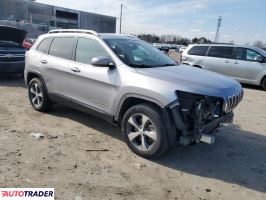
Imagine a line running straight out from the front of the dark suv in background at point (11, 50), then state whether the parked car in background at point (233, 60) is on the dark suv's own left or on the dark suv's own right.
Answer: on the dark suv's own left

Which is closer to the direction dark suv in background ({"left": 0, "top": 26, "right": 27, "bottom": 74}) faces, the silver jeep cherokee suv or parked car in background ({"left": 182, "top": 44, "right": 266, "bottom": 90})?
the silver jeep cherokee suv

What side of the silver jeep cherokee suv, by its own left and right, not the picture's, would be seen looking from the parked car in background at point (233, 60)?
left

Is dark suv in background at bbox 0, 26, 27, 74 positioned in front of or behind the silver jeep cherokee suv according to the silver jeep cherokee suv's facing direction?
behind

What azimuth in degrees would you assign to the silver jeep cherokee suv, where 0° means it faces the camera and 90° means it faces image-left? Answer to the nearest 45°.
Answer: approximately 315°
